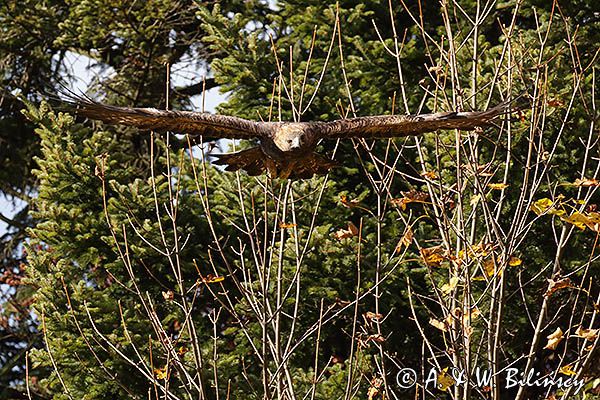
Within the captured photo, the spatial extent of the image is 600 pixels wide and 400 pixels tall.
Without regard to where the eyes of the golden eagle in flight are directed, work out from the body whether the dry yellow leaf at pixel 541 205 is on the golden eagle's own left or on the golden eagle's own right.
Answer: on the golden eagle's own left

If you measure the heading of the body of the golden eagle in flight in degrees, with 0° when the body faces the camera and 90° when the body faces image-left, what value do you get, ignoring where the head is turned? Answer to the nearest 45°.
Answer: approximately 0°
